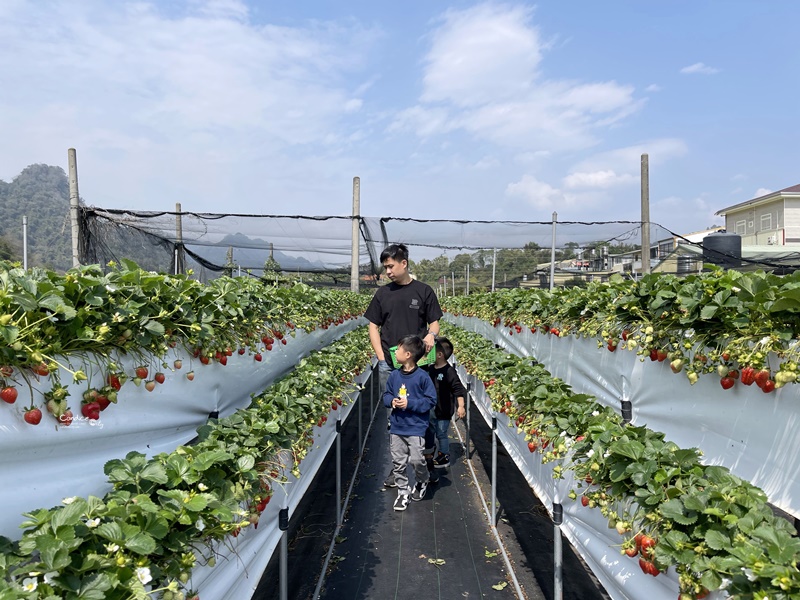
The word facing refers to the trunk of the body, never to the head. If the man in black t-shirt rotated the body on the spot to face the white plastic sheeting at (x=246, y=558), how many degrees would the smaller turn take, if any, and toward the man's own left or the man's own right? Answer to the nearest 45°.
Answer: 0° — they already face it

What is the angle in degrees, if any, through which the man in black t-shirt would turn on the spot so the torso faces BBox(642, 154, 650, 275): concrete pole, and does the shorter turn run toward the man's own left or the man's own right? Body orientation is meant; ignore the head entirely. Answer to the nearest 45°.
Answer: approximately 135° to the man's own left

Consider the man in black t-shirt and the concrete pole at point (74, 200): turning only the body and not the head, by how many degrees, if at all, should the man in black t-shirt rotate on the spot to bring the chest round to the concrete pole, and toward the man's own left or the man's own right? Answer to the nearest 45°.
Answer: approximately 135° to the man's own right

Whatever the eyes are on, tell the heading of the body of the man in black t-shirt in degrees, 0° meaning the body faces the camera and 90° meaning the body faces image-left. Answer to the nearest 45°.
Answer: approximately 0°

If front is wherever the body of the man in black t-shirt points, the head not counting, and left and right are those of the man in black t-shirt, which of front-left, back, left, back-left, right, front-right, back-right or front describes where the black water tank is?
back-left

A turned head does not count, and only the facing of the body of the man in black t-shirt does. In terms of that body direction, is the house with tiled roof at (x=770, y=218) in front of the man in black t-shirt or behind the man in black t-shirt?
behind

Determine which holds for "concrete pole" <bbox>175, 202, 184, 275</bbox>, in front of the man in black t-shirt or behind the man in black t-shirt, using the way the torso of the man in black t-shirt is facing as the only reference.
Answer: behind
